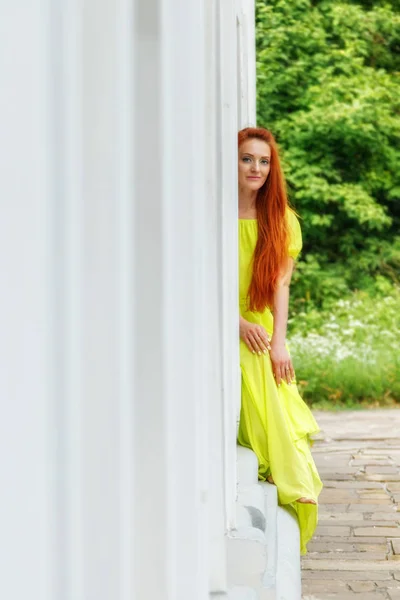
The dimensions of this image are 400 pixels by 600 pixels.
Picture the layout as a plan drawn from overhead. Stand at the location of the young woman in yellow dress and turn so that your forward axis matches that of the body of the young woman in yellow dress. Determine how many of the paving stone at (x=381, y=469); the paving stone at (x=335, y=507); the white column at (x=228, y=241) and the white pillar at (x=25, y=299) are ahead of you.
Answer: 2

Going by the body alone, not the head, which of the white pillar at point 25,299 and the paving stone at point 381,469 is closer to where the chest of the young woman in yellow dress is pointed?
the white pillar

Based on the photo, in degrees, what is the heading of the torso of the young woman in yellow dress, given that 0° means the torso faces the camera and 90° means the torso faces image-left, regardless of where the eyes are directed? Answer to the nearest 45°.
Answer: approximately 0°
